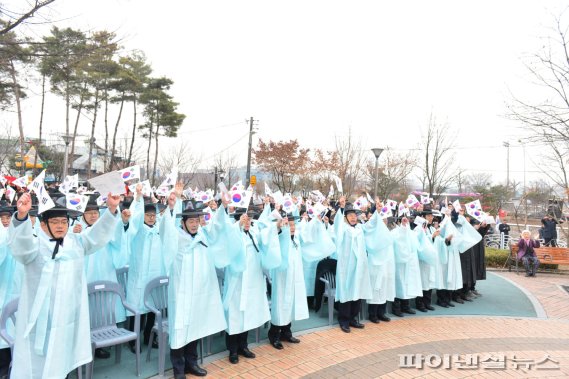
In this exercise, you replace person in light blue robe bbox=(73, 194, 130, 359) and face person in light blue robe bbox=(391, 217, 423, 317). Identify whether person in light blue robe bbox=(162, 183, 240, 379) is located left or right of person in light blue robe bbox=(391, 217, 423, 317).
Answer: right

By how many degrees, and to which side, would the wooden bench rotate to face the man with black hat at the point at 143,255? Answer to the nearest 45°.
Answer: approximately 45° to its right

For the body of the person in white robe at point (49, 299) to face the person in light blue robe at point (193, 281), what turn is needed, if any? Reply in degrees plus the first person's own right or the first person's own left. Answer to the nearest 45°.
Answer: approximately 90° to the first person's own left

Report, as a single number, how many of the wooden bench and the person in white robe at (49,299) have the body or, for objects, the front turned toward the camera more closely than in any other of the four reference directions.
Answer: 2

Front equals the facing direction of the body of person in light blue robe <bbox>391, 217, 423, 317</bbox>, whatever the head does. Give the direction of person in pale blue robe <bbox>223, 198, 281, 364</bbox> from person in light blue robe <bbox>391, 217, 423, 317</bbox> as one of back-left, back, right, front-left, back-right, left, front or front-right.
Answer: right

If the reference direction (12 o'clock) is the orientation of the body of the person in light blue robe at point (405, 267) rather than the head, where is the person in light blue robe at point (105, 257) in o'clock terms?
the person in light blue robe at point (105, 257) is roughly at 3 o'clock from the person in light blue robe at point (405, 267).

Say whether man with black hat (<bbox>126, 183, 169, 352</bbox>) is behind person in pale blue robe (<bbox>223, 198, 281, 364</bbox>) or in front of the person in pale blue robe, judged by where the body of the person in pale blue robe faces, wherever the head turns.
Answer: behind

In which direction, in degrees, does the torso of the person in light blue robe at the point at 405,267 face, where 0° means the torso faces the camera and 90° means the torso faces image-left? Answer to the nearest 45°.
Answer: approximately 315°

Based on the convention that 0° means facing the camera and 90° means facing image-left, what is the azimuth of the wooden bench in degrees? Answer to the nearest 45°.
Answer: approximately 0°

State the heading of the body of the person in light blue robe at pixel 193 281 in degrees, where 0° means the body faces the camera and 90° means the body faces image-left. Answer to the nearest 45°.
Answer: approximately 315°
